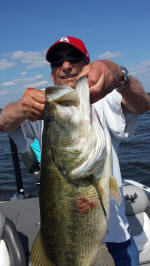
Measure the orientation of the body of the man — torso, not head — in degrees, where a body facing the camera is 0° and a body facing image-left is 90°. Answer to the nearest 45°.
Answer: approximately 0°

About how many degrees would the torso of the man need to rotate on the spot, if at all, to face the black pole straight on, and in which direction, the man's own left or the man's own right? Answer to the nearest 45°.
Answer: approximately 135° to the man's own right
